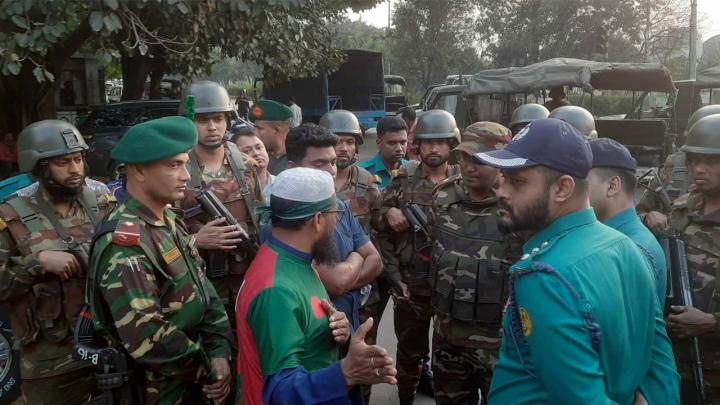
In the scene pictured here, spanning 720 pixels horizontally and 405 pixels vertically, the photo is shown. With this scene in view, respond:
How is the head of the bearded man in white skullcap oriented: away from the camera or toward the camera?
away from the camera

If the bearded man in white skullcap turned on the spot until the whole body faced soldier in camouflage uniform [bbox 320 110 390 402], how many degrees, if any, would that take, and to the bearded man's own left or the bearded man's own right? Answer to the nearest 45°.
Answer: approximately 90° to the bearded man's own left

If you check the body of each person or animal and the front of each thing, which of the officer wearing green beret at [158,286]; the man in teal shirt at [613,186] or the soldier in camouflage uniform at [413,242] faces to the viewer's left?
the man in teal shirt

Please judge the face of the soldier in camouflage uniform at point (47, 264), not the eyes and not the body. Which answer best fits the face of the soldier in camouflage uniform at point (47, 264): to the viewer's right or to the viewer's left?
to the viewer's right

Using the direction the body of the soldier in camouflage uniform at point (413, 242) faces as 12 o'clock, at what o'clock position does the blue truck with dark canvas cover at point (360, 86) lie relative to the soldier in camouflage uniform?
The blue truck with dark canvas cover is roughly at 6 o'clock from the soldier in camouflage uniform.

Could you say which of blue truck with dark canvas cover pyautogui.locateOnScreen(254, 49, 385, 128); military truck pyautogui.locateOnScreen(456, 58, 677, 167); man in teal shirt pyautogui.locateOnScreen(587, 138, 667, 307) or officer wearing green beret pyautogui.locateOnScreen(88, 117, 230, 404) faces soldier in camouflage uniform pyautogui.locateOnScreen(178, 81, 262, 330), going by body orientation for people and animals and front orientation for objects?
the man in teal shirt

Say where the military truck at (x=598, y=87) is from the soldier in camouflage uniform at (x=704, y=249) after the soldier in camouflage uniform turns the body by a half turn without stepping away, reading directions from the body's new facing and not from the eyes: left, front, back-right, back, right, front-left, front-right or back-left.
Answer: front-left

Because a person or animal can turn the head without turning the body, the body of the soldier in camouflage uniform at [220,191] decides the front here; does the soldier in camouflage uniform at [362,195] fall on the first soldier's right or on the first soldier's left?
on the first soldier's left
